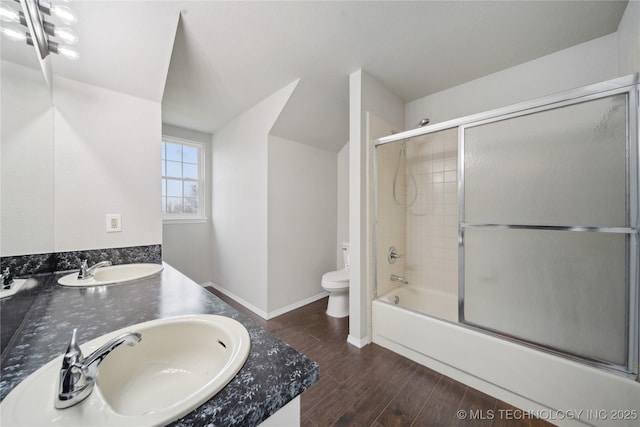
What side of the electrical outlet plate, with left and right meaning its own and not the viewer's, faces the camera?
front

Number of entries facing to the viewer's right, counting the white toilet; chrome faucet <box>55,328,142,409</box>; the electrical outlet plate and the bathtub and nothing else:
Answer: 1

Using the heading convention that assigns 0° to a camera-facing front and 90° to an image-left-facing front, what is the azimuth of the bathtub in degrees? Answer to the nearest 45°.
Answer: approximately 45°

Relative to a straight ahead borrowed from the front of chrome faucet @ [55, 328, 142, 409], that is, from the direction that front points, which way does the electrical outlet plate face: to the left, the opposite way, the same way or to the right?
to the right

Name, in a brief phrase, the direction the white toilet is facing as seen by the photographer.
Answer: facing the viewer and to the left of the viewer

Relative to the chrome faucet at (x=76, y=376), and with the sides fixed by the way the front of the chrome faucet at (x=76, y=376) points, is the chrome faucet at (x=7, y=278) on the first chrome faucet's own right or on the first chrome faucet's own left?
on the first chrome faucet's own left

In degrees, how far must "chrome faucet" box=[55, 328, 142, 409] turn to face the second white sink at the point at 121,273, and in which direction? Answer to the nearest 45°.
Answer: approximately 90° to its left

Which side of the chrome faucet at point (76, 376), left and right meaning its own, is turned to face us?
right

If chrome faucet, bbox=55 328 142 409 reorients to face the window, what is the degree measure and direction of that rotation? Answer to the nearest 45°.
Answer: approximately 90° to its left

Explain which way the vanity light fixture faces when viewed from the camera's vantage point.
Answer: facing to the right of the viewer

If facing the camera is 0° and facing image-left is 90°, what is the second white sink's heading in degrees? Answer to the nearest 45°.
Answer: approximately 270°

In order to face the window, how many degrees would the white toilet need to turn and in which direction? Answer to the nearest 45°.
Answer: approximately 45° to its right

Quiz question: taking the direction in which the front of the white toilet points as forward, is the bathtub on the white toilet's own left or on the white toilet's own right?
on the white toilet's own left

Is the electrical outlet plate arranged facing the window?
no

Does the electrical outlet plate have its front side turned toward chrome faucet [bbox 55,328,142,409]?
yes

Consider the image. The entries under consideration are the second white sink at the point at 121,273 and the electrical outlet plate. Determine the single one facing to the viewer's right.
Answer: the second white sink

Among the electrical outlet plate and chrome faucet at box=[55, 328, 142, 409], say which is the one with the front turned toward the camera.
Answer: the electrical outlet plate

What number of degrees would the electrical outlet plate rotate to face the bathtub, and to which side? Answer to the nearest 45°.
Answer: approximately 45° to its left
